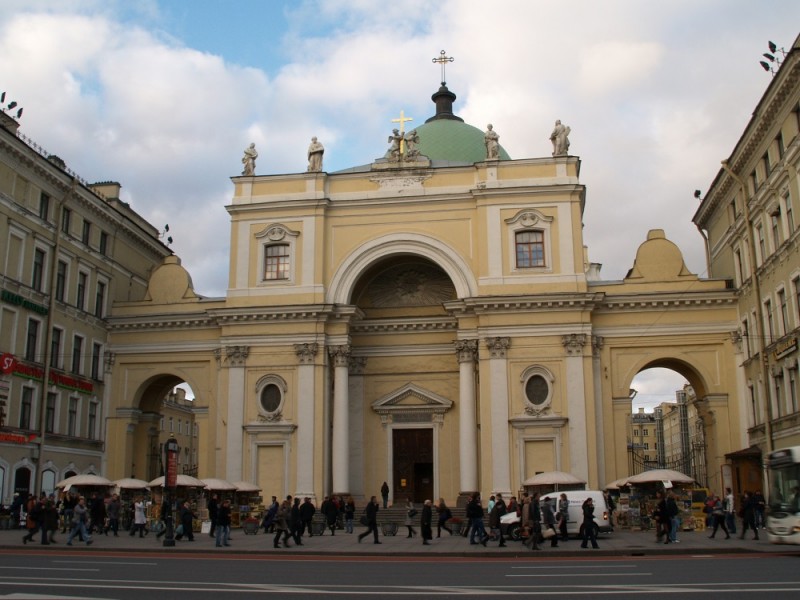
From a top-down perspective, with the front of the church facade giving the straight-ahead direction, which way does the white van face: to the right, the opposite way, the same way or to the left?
to the right

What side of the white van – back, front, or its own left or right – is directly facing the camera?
left

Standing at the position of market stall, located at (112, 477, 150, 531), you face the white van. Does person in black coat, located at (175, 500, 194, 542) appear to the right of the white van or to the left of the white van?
right

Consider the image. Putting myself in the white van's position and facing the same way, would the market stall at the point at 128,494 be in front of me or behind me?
in front

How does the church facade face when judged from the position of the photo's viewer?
facing the viewer

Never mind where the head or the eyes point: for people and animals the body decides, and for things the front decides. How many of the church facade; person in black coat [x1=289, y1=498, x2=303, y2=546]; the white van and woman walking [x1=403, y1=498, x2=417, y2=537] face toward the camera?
1

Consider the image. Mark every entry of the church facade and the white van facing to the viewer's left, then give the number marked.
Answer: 1

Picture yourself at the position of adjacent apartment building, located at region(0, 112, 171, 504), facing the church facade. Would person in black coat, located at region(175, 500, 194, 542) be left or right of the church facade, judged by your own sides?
right
